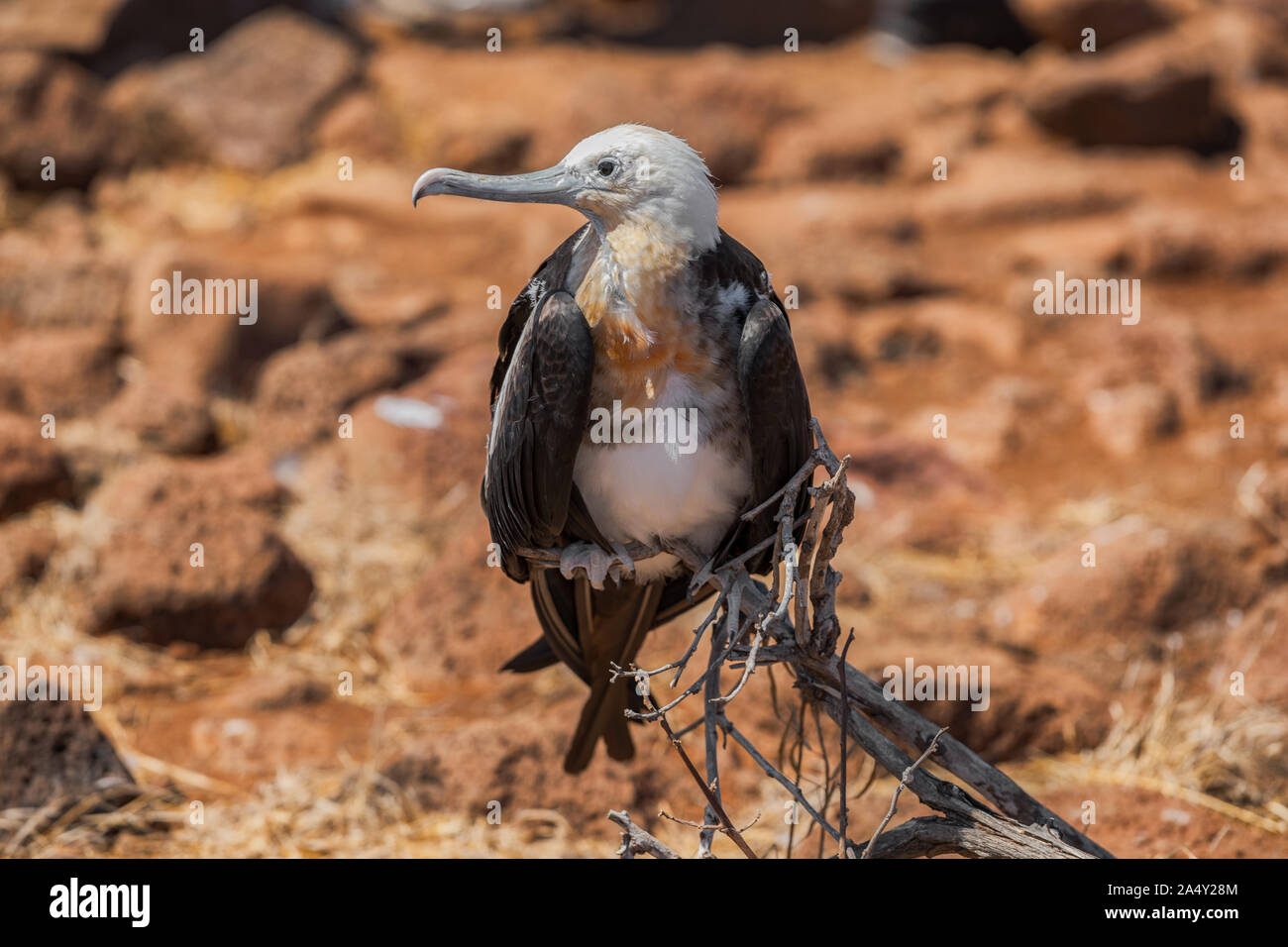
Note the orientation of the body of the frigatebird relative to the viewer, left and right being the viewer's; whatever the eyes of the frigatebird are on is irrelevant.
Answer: facing the viewer
